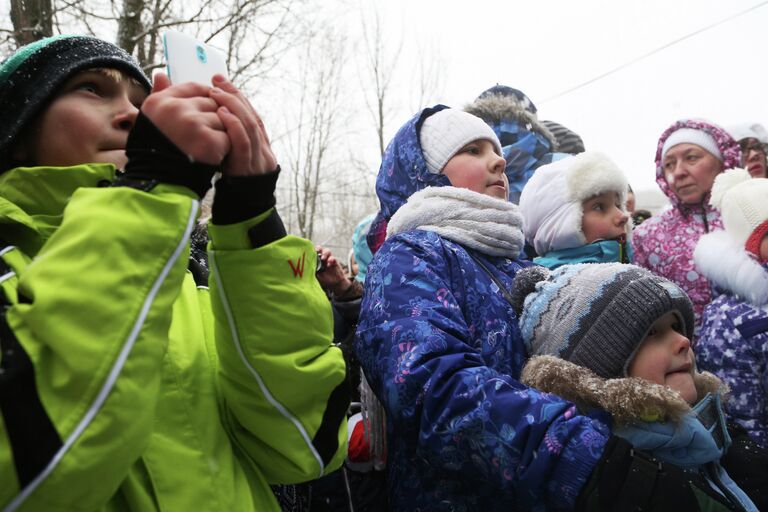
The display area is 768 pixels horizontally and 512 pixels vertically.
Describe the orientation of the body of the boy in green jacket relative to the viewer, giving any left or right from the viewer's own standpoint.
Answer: facing the viewer and to the right of the viewer

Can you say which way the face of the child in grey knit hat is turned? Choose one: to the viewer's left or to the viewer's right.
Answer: to the viewer's right

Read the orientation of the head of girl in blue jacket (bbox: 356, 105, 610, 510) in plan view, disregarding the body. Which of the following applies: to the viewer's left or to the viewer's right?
to the viewer's right

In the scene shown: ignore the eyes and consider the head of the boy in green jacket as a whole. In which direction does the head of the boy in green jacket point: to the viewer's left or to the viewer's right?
to the viewer's right

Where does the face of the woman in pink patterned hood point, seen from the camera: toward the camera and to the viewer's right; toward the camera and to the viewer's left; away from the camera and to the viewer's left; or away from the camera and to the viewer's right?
toward the camera and to the viewer's left

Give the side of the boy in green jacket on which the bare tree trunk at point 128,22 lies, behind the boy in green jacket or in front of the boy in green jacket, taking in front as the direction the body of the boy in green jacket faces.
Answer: behind

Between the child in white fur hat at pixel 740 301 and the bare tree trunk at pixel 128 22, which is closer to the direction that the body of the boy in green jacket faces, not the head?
the child in white fur hat

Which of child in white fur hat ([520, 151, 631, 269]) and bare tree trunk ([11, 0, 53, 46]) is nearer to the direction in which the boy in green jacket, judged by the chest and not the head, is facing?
the child in white fur hat

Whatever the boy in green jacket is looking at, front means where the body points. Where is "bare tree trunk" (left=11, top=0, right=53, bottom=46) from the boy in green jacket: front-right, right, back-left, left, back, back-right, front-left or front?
back-left

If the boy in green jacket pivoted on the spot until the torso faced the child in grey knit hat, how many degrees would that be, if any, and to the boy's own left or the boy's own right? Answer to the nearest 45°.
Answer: approximately 45° to the boy's own left
